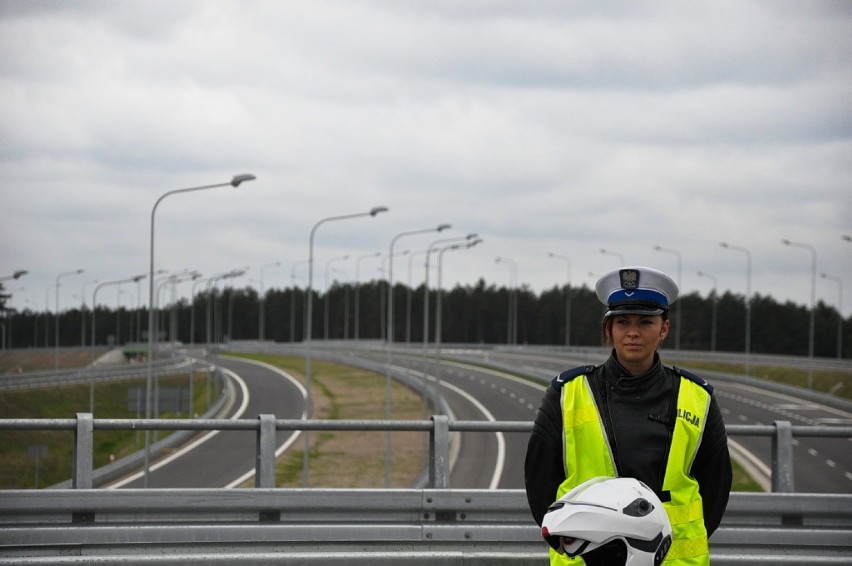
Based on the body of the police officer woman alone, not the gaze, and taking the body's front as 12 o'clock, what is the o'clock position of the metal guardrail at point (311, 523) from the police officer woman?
The metal guardrail is roughly at 5 o'clock from the police officer woman.

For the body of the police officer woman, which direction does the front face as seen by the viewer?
toward the camera
